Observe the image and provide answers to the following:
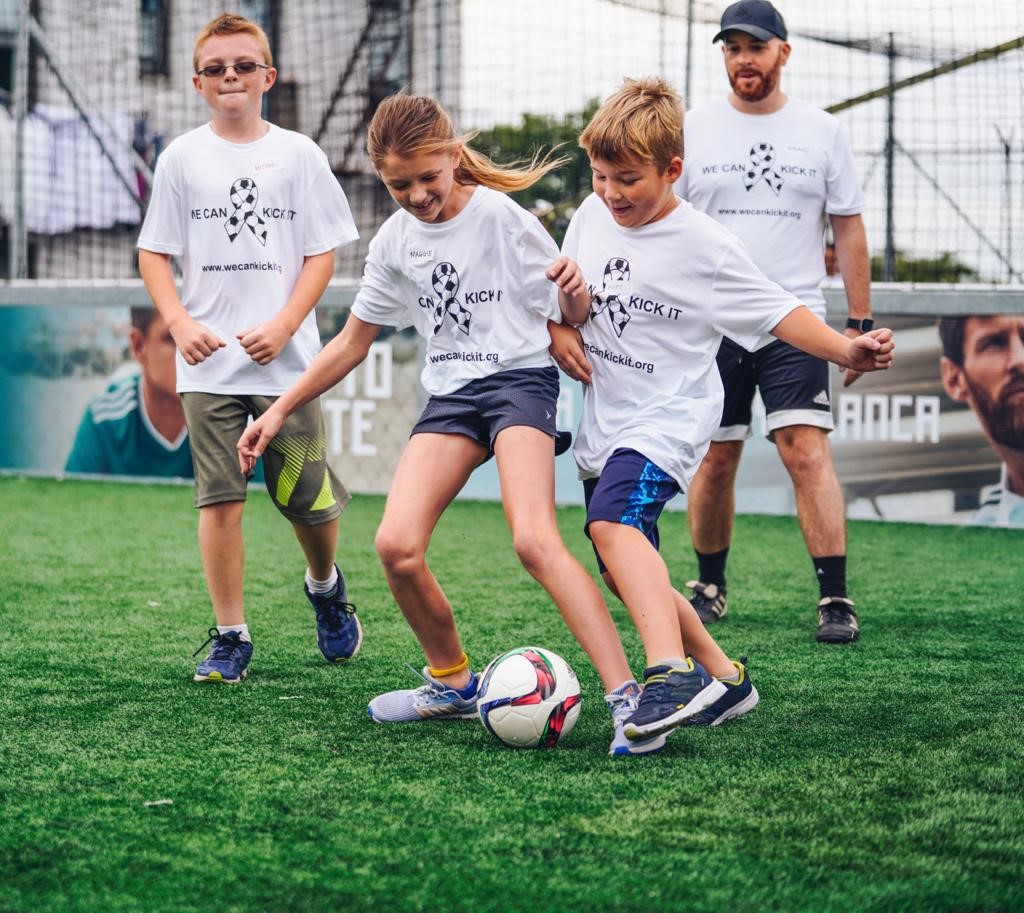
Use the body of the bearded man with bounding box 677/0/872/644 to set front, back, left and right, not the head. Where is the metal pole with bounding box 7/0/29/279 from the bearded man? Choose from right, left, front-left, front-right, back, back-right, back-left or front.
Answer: back-right

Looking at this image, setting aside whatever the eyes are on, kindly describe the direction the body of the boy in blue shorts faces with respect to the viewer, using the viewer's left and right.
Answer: facing the viewer and to the left of the viewer

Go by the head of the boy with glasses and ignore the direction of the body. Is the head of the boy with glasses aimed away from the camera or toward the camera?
toward the camera

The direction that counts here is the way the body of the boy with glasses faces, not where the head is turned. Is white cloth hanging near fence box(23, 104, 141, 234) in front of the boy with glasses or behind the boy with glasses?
behind

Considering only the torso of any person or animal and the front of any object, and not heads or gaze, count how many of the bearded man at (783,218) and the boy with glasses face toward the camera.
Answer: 2

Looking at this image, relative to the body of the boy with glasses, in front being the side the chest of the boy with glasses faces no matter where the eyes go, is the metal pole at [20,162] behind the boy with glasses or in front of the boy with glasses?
behind

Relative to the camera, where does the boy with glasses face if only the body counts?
toward the camera

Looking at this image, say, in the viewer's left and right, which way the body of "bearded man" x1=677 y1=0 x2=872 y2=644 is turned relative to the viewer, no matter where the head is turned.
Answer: facing the viewer

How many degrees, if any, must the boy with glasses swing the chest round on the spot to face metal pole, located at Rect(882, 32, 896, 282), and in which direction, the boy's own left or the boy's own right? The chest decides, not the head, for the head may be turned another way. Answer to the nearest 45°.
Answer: approximately 135° to the boy's own left

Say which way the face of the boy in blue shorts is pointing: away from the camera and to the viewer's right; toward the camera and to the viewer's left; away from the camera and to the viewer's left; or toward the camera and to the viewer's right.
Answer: toward the camera and to the viewer's left

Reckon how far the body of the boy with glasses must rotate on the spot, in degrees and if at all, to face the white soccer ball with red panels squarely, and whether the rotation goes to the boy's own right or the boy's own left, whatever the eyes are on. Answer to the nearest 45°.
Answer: approximately 45° to the boy's own left
